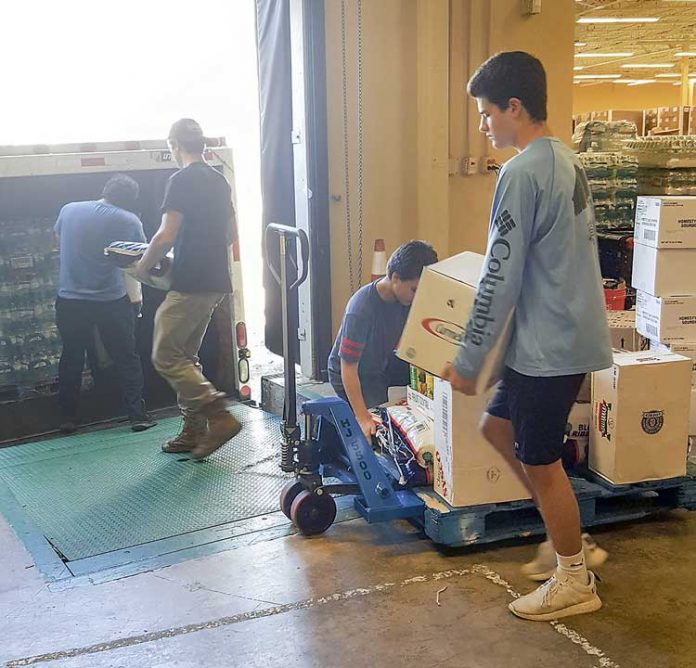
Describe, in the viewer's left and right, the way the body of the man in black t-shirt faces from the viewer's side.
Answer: facing away from the viewer and to the left of the viewer

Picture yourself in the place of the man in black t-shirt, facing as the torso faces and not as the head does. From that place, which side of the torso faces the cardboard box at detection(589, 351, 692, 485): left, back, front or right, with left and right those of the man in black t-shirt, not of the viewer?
back

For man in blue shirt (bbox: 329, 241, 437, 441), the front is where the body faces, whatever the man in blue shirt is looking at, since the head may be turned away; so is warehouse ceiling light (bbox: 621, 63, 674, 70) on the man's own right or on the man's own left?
on the man's own left

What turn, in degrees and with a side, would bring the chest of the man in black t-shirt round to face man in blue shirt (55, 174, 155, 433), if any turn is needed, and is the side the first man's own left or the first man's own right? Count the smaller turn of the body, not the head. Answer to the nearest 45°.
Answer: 0° — they already face them

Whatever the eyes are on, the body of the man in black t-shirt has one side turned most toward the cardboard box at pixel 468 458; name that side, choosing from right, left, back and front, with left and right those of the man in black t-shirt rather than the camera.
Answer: back

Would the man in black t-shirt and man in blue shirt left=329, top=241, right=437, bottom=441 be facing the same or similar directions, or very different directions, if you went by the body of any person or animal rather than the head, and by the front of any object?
very different directions

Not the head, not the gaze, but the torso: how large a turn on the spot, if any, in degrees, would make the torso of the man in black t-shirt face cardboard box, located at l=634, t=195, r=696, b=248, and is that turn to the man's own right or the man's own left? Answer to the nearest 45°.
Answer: approximately 135° to the man's own right

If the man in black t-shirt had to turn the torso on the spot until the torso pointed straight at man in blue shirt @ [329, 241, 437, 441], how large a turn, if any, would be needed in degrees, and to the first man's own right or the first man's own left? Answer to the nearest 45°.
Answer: approximately 180°

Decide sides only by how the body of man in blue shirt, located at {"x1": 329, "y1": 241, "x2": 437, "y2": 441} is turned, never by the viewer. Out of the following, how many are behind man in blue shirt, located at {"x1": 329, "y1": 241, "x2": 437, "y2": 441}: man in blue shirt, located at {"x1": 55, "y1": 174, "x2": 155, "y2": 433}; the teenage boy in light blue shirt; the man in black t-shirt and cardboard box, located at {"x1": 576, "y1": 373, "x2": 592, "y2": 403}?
2

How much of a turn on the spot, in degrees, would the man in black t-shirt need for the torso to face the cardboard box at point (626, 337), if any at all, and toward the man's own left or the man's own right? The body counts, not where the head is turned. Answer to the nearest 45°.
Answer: approximately 135° to the man's own right

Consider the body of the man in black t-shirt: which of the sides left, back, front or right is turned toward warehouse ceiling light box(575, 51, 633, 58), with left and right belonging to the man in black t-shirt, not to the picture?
right

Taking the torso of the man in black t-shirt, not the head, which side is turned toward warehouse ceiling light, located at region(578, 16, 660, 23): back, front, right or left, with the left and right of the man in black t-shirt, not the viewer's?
right

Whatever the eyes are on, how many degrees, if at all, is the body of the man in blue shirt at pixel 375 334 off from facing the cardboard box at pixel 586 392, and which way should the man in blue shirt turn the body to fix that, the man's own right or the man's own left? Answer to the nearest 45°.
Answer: approximately 45° to the man's own left
